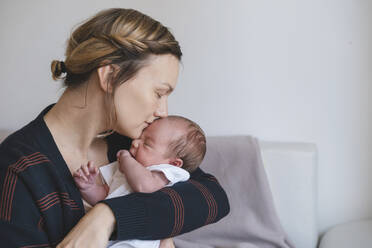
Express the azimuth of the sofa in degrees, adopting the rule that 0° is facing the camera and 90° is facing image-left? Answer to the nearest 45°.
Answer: approximately 0°

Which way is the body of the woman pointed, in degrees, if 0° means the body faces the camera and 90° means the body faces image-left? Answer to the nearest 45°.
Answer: approximately 315°

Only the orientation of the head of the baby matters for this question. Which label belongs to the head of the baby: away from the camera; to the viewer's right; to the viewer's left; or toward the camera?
to the viewer's left
